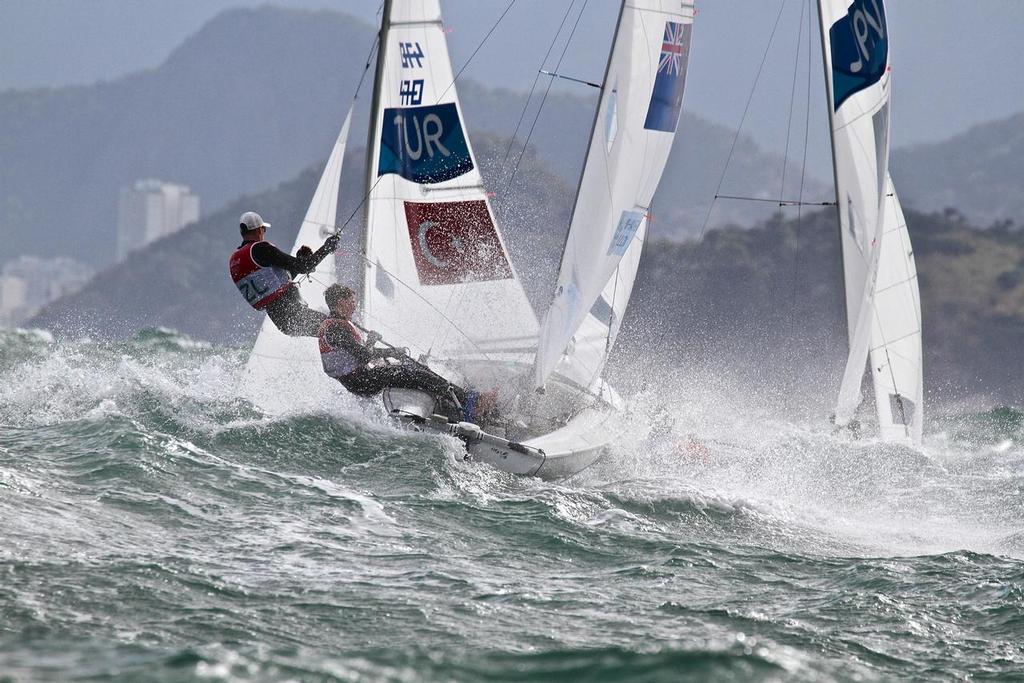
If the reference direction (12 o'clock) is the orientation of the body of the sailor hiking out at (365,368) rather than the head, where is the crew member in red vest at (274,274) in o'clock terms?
The crew member in red vest is roughly at 6 o'clock from the sailor hiking out.

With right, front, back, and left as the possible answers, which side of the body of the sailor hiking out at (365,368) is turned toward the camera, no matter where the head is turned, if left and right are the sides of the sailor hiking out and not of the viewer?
right

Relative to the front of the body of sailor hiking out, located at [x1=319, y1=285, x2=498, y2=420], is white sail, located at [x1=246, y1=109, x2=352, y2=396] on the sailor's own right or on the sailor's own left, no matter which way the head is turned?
on the sailor's own left
